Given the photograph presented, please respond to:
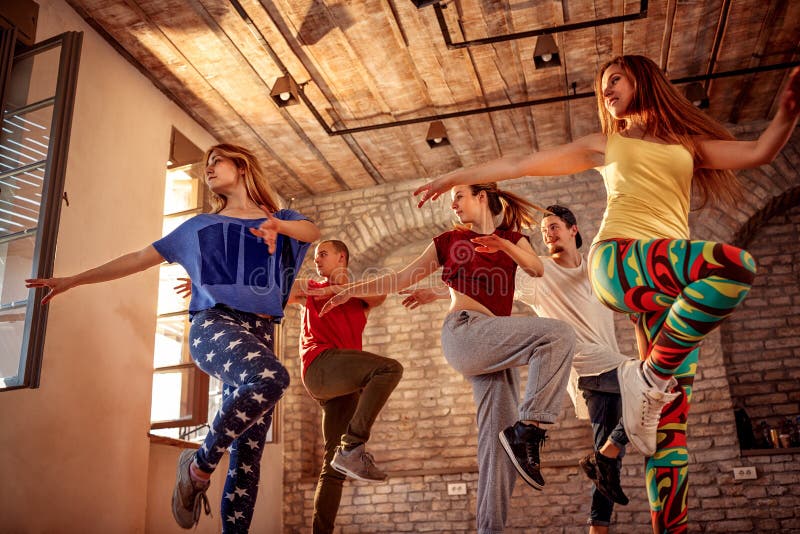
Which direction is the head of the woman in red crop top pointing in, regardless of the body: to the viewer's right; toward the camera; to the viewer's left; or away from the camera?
to the viewer's left

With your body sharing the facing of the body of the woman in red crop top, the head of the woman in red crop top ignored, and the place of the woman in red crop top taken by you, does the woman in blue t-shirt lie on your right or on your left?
on your right

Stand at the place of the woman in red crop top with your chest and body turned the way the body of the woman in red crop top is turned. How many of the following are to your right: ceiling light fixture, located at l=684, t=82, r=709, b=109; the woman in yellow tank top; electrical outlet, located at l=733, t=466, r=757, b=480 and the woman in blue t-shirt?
1

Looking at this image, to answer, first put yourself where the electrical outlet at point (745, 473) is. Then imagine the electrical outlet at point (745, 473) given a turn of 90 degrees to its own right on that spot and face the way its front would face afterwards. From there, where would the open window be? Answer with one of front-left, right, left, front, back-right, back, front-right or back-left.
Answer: front-left

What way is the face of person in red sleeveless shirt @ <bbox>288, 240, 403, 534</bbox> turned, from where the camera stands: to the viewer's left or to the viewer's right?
to the viewer's left

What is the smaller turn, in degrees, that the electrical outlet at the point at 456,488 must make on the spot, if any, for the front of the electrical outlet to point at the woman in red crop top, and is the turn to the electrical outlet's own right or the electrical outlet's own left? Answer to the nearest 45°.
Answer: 0° — it already faces them

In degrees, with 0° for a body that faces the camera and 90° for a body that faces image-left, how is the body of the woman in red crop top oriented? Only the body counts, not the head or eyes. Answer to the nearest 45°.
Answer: approximately 0°

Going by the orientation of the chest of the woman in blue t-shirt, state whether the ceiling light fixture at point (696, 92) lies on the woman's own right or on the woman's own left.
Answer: on the woman's own left

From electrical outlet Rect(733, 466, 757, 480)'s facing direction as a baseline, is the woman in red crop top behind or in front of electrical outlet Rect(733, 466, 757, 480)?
in front

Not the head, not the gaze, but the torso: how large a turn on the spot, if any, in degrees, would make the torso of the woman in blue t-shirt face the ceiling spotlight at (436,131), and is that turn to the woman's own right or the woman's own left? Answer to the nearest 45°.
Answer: approximately 135° to the woman's own left

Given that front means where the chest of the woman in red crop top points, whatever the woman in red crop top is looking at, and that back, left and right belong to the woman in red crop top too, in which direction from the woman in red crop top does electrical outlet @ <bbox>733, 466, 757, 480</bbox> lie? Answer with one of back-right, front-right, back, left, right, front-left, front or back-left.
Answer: back-left

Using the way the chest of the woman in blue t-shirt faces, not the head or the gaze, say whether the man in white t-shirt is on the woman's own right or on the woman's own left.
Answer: on the woman's own left

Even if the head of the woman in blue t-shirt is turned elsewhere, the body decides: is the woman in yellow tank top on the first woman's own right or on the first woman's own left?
on the first woman's own left
